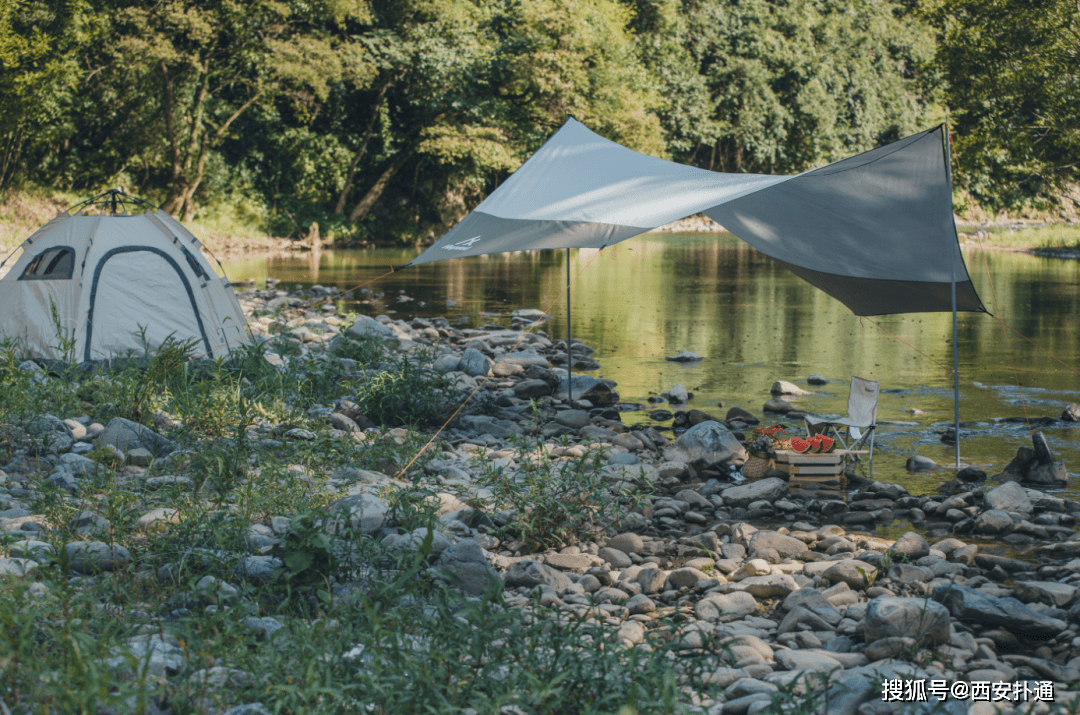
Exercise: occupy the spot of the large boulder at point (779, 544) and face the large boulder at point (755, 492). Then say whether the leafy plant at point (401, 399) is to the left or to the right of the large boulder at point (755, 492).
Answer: left

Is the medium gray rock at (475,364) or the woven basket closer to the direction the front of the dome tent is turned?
the woven basket

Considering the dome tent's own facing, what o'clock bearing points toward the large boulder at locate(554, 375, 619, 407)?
The large boulder is roughly at 10 o'clock from the dome tent.

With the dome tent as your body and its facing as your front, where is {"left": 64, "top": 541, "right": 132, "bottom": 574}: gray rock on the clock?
The gray rock is roughly at 12 o'clock from the dome tent.

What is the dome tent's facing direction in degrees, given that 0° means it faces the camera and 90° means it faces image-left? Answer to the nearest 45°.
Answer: approximately 0°

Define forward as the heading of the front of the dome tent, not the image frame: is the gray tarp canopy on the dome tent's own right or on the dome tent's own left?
on the dome tent's own left

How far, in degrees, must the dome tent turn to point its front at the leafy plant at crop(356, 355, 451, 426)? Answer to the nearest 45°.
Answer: approximately 45° to its left
